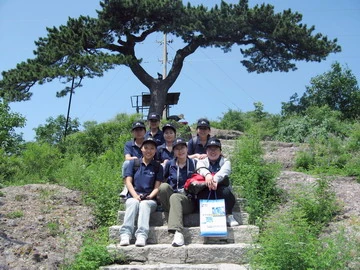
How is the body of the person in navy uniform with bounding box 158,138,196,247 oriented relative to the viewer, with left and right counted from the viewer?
facing the viewer

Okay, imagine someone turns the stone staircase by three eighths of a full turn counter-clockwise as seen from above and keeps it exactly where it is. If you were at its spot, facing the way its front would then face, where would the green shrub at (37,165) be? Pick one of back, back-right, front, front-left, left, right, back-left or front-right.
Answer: left

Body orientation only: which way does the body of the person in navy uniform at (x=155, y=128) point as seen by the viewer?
toward the camera

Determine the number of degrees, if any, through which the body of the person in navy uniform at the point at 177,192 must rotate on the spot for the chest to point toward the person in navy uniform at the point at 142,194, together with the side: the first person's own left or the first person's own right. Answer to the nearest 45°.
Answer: approximately 90° to the first person's own right

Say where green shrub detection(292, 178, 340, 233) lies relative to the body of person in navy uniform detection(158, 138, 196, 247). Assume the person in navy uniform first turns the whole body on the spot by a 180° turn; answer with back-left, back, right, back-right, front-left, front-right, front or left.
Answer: right

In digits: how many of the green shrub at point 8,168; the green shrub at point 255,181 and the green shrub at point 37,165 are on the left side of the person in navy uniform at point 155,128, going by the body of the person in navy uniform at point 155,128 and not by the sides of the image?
1

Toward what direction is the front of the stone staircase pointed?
toward the camera

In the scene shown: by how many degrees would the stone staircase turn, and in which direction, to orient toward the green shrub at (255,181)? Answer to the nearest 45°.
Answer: approximately 135° to its left

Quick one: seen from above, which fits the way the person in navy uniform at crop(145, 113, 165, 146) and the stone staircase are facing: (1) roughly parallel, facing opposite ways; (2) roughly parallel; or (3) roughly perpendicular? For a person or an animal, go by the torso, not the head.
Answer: roughly parallel

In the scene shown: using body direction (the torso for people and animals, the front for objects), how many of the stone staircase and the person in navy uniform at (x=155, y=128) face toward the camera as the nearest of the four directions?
2

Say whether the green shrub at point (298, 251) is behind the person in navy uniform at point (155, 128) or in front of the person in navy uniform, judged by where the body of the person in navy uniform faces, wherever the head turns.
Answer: in front

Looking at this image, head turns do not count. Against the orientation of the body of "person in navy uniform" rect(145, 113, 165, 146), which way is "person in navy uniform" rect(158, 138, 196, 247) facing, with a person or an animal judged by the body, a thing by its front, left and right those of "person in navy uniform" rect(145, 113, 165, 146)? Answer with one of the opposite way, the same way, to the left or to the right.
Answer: the same way
